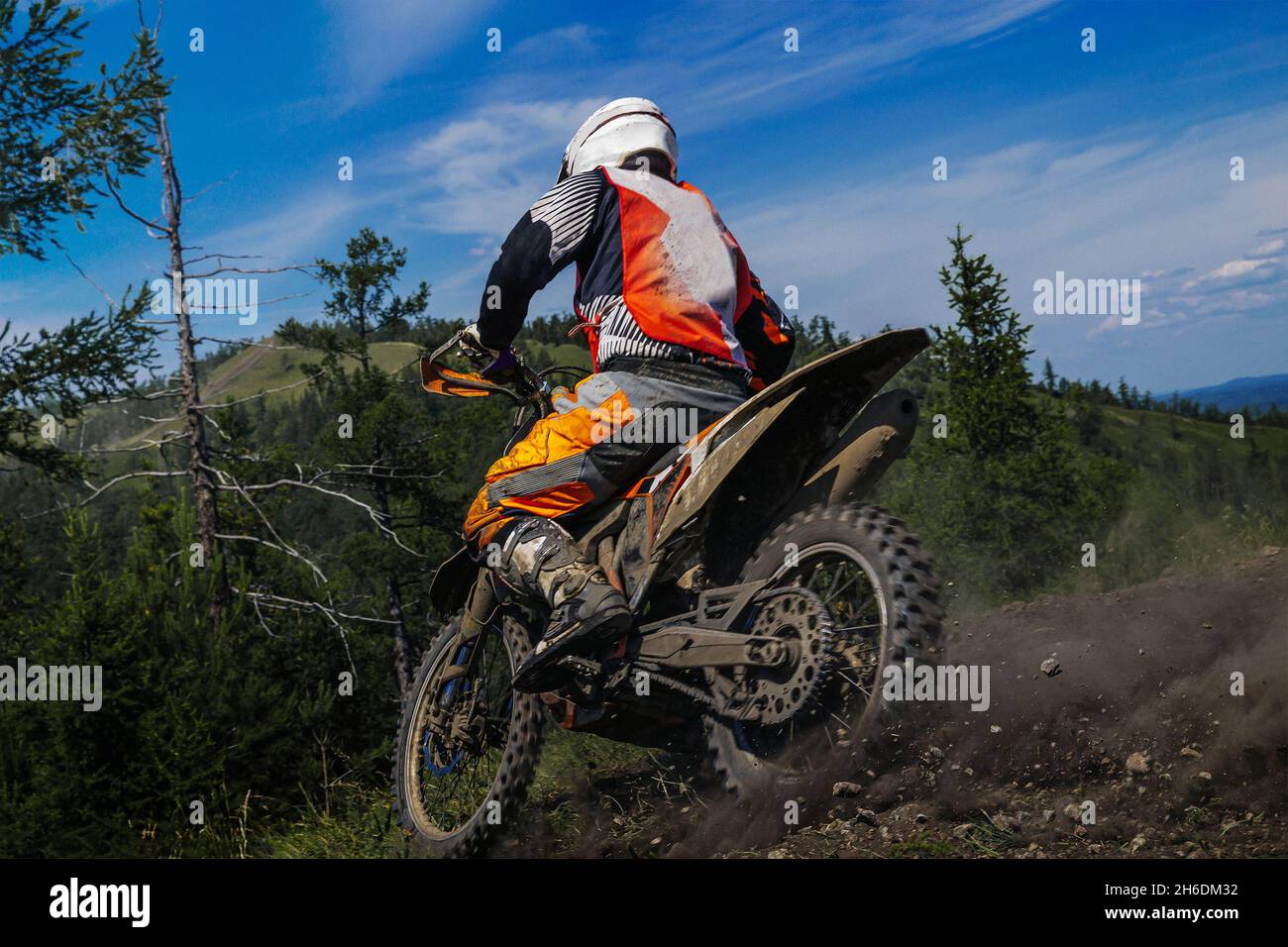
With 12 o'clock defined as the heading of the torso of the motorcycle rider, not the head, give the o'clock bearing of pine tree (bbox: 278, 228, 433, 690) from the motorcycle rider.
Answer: The pine tree is roughly at 1 o'clock from the motorcycle rider.

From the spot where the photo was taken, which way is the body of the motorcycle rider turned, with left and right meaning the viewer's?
facing away from the viewer and to the left of the viewer

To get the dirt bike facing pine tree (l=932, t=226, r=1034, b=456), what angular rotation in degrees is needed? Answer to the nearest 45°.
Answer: approximately 45° to its right

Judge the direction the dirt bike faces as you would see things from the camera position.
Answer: facing away from the viewer and to the left of the viewer
